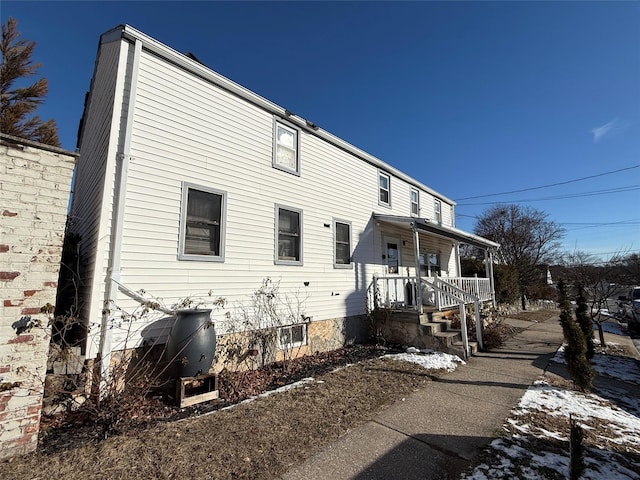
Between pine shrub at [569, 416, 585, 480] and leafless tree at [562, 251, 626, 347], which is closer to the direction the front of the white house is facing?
the pine shrub

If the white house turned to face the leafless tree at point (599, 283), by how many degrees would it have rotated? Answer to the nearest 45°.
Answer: approximately 45° to its left

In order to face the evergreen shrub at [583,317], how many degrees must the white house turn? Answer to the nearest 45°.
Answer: approximately 45° to its left

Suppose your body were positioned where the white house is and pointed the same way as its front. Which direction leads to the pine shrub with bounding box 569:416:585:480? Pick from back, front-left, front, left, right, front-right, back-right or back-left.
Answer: front

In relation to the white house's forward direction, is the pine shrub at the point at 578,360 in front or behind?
in front

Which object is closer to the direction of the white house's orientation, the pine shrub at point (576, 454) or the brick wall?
the pine shrub

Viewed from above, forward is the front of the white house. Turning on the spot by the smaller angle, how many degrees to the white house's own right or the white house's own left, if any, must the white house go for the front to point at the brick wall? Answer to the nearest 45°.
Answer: approximately 90° to the white house's own right
